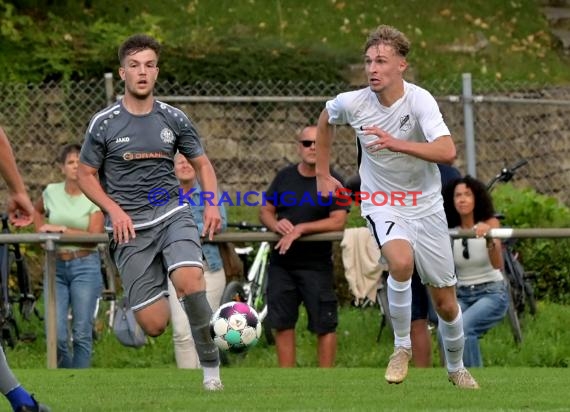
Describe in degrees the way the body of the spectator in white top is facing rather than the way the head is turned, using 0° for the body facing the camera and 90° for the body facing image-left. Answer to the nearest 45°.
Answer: approximately 45°

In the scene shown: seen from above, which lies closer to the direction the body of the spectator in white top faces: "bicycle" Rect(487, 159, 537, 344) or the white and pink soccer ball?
the white and pink soccer ball

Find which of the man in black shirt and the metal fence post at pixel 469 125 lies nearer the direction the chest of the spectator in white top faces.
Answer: the man in black shirt

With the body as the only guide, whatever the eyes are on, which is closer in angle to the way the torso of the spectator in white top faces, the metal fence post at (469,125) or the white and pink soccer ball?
the white and pink soccer ball

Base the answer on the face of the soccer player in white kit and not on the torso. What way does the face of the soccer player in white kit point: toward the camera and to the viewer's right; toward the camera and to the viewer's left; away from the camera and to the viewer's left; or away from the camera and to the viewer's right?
toward the camera and to the viewer's left

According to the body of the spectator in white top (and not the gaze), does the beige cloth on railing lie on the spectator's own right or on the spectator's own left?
on the spectator's own right

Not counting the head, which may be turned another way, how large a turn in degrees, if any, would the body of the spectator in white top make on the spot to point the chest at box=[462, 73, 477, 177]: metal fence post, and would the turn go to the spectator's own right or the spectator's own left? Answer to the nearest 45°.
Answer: approximately 135° to the spectator's own right

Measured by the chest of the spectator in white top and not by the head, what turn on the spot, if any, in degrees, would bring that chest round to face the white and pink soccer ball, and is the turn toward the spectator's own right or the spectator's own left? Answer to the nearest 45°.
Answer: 0° — they already face it

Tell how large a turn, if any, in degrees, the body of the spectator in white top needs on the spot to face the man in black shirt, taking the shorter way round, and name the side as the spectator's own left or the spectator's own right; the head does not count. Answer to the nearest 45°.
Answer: approximately 45° to the spectator's own right
